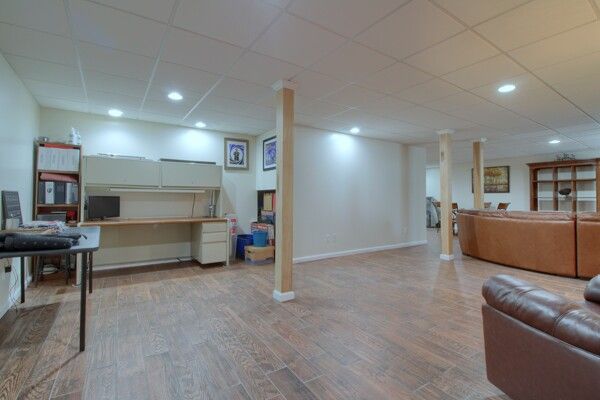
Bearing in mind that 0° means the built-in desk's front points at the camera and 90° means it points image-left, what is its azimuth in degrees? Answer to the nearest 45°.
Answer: approximately 0°

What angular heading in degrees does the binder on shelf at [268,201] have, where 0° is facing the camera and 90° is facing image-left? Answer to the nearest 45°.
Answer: approximately 0°

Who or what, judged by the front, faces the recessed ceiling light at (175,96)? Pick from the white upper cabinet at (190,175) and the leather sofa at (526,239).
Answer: the white upper cabinet

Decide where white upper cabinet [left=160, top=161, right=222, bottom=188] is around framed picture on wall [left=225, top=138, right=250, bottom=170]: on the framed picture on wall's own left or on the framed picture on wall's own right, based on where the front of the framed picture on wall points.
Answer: on the framed picture on wall's own right
